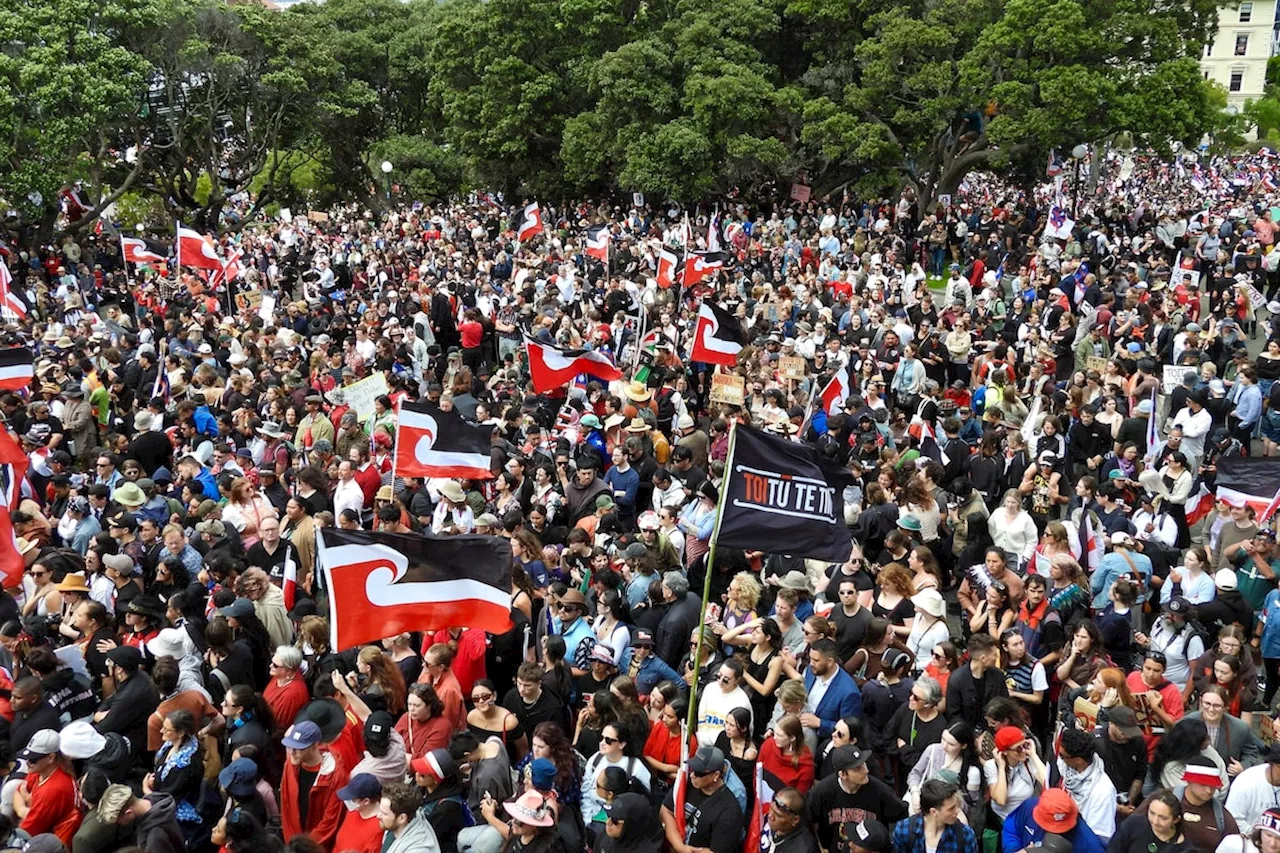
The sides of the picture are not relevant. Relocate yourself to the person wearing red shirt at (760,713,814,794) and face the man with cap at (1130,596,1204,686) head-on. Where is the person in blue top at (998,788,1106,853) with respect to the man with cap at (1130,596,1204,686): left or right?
right

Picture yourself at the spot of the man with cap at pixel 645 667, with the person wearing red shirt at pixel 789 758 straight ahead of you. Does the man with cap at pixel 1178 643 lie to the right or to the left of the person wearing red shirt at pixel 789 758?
left

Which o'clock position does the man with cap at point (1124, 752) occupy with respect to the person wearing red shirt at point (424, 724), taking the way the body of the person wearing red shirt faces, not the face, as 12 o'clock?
The man with cap is roughly at 8 o'clock from the person wearing red shirt.

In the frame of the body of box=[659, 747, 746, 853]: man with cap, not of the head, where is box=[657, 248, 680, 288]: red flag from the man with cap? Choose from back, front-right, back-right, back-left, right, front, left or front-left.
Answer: back-right

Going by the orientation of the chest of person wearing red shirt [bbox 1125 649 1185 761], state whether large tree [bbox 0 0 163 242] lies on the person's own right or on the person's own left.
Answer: on the person's own right

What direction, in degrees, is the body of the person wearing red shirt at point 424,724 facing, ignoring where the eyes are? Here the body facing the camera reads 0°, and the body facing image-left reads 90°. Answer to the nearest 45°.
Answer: approximately 45°

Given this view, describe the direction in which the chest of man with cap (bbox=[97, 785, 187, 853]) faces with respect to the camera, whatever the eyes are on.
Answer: to the viewer's left

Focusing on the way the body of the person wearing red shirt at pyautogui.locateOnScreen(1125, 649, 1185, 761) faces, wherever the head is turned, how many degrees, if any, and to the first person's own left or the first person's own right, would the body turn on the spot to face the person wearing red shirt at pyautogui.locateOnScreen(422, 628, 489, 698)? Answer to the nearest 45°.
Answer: approximately 45° to the first person's own right

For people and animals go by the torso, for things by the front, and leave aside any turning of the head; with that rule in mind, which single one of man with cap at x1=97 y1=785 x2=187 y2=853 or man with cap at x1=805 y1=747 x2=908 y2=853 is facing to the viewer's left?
man with cap at x1=97 y1=785 x2=187 y2=853

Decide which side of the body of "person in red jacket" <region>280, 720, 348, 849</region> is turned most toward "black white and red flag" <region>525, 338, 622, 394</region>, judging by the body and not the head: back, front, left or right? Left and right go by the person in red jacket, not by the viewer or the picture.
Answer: back
